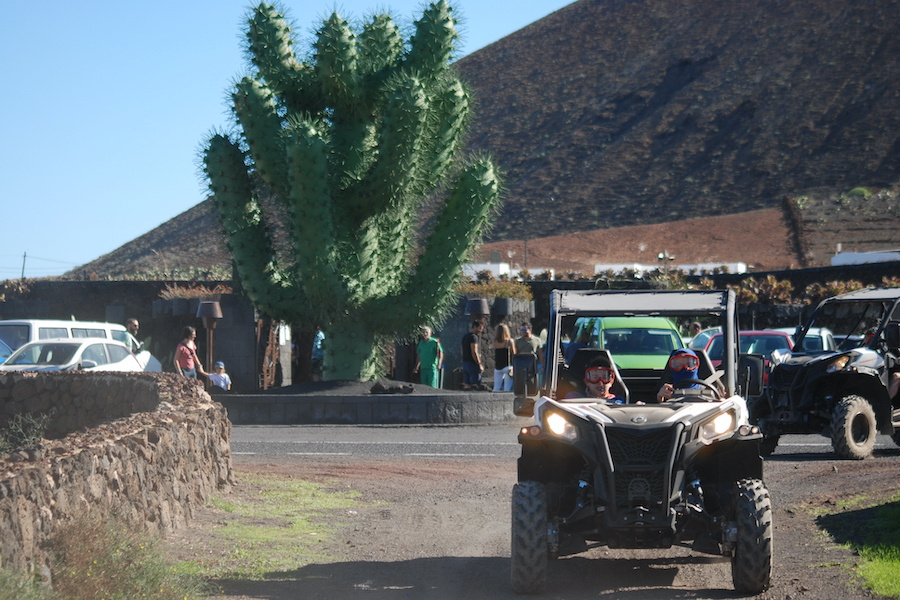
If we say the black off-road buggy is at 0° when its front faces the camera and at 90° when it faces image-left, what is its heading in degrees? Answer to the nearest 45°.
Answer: approximately 45°

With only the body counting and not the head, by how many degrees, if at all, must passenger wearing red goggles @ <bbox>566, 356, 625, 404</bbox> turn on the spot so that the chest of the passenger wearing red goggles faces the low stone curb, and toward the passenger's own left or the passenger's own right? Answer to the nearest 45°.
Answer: approximately 180°

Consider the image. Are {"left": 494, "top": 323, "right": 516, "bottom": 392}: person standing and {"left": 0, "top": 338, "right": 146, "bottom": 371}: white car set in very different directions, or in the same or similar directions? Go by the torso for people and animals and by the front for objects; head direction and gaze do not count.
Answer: very different directions

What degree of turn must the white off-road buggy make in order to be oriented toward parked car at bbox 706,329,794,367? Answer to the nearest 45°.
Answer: approximately 180°
